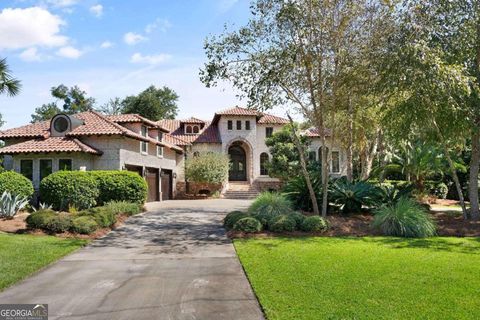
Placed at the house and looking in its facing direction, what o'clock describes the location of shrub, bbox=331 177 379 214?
The shrub is roughly at 11 o'clock from the house.

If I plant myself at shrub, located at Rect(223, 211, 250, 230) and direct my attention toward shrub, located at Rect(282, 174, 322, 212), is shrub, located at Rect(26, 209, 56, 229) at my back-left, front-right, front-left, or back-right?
back-left

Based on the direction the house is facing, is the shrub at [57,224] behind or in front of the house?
in front

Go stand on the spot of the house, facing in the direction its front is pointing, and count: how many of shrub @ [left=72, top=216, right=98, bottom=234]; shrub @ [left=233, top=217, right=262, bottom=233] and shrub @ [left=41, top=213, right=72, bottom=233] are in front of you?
3

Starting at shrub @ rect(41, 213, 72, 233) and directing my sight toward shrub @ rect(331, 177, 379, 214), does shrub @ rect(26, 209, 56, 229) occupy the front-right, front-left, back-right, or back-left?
back-left

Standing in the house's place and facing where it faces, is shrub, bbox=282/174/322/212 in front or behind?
in front

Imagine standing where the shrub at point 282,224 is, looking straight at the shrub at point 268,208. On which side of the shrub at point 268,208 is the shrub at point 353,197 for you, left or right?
right

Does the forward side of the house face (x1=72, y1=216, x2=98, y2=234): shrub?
yes

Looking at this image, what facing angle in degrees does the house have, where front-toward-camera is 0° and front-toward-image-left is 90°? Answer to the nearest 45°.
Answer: approximately 0°

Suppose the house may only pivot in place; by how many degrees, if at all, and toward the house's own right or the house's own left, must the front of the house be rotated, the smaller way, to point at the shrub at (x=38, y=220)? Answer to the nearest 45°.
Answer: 0° — it already faces it

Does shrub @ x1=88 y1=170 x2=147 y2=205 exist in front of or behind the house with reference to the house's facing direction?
in front
